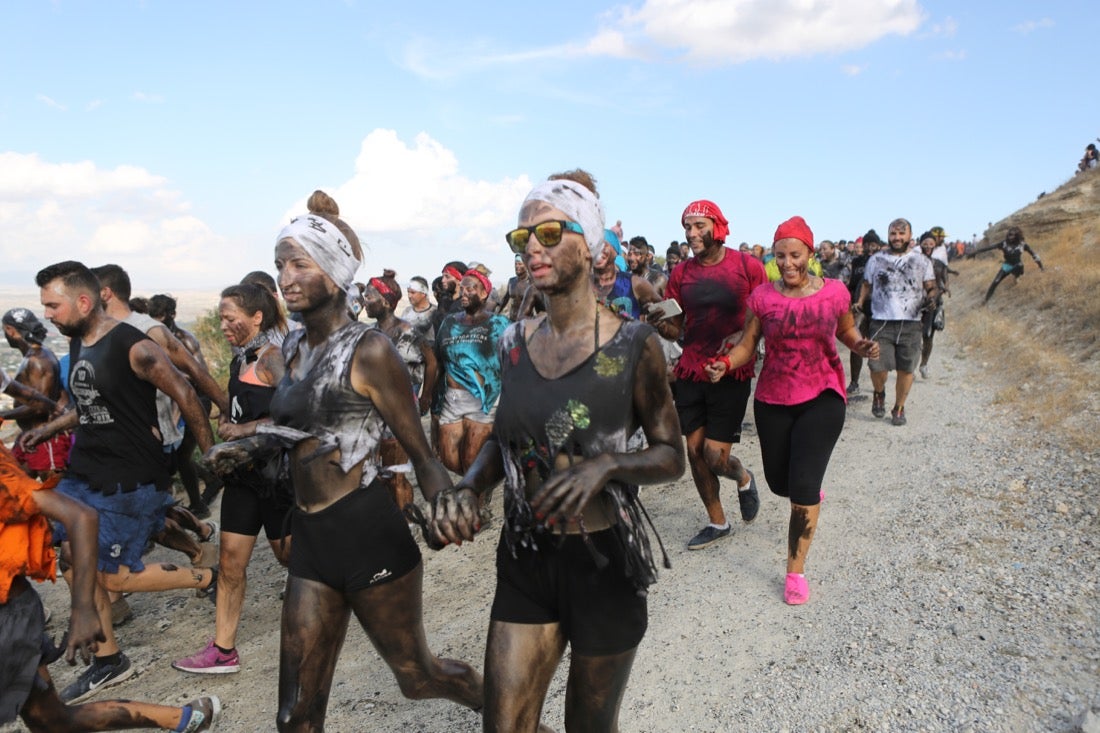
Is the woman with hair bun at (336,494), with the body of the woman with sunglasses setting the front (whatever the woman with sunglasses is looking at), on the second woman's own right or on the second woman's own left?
on the second woman's own right

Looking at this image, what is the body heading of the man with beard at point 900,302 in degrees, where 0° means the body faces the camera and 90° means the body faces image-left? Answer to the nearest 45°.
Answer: approximately 0°

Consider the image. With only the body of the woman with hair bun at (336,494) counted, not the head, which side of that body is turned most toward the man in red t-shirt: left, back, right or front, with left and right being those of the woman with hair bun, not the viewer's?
back

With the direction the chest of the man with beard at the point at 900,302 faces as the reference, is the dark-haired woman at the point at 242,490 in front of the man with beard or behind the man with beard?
in front

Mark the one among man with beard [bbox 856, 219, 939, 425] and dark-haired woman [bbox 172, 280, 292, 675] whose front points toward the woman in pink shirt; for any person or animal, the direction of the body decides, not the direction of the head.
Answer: the man with beard

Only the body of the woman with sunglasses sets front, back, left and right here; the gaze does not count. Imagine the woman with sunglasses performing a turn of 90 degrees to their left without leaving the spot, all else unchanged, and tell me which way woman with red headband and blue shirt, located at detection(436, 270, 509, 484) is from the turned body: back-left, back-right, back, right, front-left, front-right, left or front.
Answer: back-left

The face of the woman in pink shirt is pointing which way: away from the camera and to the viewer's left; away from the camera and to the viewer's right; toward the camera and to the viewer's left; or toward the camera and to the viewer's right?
toward the camera and to the viewer's left

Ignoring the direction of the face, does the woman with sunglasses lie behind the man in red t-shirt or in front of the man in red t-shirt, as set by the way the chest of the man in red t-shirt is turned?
in front

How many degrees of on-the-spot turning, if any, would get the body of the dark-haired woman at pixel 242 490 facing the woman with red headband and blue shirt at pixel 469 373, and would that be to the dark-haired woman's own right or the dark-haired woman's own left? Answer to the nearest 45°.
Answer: approximately 180°

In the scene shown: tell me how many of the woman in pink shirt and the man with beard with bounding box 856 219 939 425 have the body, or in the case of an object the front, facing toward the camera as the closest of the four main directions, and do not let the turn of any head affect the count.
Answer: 2

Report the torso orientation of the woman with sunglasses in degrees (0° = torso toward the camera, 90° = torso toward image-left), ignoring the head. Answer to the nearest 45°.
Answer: approximately 45°

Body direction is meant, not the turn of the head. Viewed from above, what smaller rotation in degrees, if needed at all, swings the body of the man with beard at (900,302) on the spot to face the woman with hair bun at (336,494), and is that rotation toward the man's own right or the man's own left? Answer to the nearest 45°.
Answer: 0° — they already face them

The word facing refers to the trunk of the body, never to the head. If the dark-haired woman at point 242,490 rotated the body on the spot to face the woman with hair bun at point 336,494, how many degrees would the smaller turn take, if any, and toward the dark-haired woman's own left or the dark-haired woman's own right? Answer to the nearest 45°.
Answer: approximately 45° to the dark-haired woman's own left
